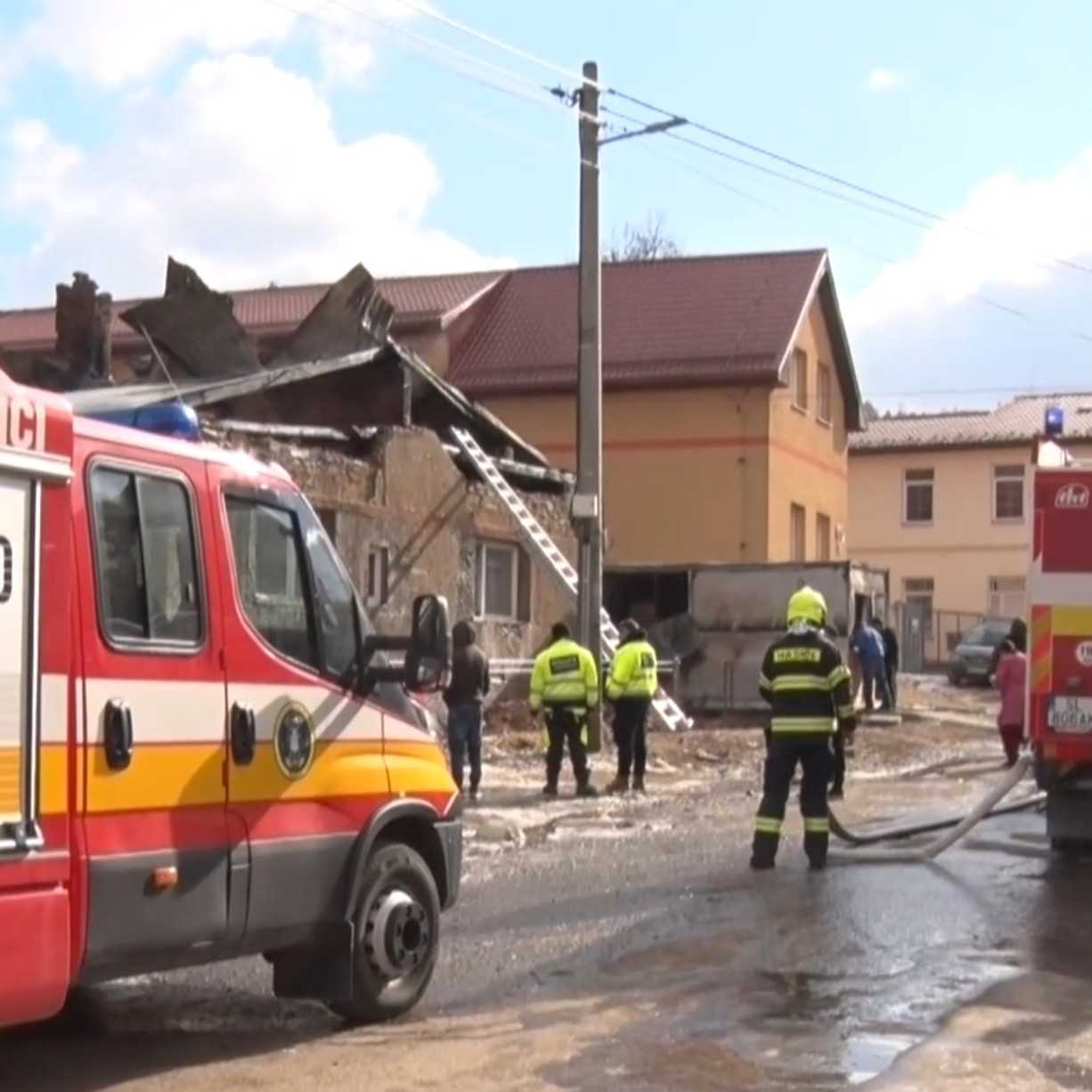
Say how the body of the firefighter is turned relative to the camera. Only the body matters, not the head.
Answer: away from the camera

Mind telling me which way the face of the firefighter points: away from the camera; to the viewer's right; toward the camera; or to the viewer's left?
away from the camera

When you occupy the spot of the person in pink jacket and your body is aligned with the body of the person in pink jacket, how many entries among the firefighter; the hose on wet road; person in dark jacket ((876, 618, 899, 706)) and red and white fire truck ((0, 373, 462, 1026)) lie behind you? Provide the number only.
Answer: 3

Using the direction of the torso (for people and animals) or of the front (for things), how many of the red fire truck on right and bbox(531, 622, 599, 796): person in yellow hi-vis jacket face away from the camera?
2

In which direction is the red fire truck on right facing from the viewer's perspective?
away from the camera

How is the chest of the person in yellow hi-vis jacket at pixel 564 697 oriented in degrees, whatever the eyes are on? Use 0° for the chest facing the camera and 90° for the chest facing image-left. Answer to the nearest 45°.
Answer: approximately 180°

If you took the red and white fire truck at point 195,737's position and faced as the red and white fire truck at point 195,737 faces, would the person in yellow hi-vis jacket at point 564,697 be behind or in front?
in front

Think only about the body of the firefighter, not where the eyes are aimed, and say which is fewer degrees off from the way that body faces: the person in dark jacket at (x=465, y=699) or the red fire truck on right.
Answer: the person in dark jacket

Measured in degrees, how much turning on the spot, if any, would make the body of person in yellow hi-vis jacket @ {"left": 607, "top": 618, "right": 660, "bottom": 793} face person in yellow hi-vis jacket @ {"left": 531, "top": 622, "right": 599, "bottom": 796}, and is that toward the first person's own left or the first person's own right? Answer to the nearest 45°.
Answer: approximately 90° to the first person's own left

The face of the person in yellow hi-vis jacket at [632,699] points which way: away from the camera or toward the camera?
away from the camera
